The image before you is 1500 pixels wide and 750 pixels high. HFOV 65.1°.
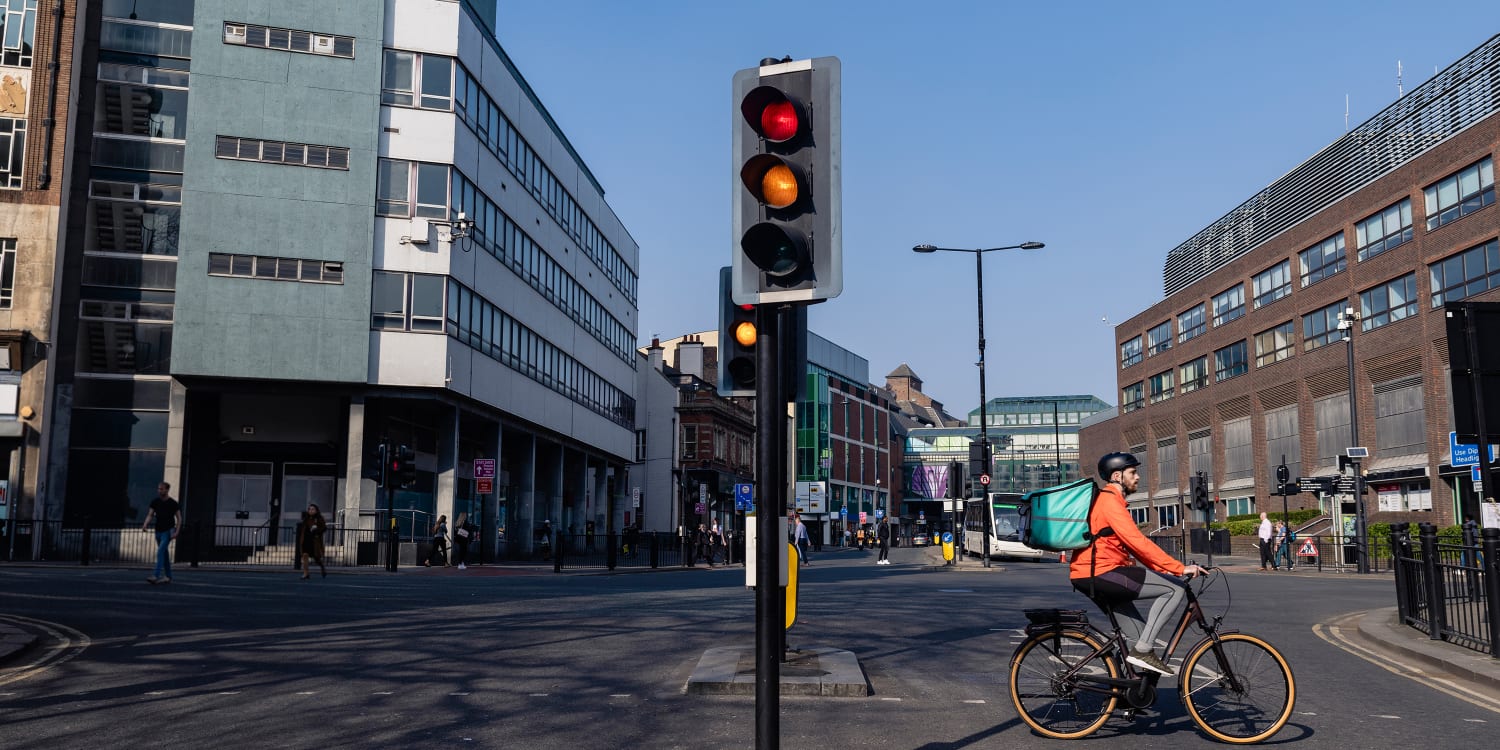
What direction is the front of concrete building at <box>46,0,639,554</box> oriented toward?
toward the camera

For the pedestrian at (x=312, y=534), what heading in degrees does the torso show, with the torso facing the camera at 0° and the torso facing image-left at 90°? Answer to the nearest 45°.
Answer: approximately 0°

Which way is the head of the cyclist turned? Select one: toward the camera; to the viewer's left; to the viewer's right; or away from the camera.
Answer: to the viewer's right

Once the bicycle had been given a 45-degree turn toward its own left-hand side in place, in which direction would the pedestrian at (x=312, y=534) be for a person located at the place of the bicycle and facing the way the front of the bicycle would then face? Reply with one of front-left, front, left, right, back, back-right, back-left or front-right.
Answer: left

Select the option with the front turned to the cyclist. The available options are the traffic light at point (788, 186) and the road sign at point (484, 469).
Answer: the road sign

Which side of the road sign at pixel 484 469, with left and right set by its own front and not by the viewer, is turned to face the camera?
front

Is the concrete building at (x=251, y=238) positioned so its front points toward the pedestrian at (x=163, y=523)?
yes

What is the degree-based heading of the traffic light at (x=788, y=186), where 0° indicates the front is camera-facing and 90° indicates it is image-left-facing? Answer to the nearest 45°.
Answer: approximately 45°

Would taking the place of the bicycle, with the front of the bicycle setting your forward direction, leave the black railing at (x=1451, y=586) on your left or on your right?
on your left

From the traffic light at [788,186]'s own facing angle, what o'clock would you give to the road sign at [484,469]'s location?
The road sign is roughly at 4 o'clock from the traffic light.

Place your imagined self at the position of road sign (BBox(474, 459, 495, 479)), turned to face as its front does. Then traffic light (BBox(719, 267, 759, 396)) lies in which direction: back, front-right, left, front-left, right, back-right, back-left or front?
front

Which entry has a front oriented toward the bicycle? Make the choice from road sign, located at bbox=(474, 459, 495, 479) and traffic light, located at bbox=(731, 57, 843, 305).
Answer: the road sign

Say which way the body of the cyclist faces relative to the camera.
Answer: to the viewer's right

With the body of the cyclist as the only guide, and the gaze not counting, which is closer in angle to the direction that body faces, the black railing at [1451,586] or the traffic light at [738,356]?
the black railing

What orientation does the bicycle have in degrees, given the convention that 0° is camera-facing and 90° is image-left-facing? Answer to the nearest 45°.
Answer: approximately 270°

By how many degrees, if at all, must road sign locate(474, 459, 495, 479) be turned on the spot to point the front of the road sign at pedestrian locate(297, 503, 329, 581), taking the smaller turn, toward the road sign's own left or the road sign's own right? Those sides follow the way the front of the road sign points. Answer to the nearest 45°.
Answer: approximately 45° to the road sign's own right

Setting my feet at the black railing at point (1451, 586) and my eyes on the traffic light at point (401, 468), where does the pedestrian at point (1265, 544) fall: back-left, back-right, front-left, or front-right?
front-right

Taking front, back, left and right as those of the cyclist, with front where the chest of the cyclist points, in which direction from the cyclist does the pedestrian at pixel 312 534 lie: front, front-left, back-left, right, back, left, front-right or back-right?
back-left

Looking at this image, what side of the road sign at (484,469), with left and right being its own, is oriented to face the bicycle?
front

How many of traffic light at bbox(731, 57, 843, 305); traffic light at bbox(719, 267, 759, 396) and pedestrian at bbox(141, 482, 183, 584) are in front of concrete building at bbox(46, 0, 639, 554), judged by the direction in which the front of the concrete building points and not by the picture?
3
